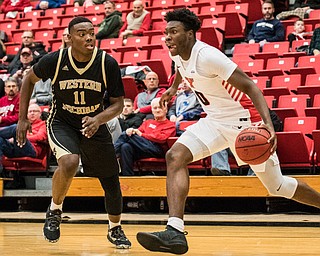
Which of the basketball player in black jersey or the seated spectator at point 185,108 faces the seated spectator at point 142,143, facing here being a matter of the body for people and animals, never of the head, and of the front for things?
the seated spectator at point 185,108

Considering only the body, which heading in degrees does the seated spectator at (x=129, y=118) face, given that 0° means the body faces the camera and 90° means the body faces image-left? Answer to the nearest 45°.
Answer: approximately 45°

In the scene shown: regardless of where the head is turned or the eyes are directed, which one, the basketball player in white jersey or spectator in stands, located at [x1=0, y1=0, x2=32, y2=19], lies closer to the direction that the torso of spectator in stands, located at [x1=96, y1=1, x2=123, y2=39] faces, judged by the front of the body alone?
the basketball player in white jersey

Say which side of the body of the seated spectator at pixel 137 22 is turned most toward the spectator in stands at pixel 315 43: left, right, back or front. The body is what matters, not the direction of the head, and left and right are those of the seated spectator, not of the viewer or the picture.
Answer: left

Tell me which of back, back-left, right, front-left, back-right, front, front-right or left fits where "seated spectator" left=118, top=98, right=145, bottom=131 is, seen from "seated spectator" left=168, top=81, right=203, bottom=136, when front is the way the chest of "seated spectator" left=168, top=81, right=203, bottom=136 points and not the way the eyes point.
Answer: front-right

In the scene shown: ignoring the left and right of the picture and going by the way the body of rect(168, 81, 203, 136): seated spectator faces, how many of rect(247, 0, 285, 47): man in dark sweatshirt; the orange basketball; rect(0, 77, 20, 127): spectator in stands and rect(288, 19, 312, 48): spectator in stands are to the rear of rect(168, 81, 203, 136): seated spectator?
2

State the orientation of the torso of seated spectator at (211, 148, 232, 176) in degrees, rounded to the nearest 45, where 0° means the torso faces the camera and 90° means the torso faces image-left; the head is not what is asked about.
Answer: approximately 45°

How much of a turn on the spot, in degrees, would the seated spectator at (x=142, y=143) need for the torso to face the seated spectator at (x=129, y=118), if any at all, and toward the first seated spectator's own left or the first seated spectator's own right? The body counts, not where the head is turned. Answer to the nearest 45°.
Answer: approximately 135° to the first seated spectator's own right

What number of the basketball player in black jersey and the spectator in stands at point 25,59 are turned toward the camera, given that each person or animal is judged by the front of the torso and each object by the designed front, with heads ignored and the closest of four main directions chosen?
2
